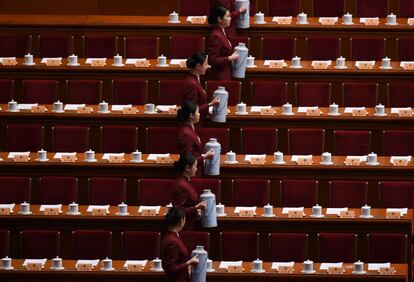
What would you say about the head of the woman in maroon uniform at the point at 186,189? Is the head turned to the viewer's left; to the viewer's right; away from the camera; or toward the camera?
to the viewer's right

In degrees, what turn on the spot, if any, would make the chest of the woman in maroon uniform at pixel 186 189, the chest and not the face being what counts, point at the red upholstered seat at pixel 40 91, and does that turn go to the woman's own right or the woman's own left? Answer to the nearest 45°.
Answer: approximately 135° to the woman's own left

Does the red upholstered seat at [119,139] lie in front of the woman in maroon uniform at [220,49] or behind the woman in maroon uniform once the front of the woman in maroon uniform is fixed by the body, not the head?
behind

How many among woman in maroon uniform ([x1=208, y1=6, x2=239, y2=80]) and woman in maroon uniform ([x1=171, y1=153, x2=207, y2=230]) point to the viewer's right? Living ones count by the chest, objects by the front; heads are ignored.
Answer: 2

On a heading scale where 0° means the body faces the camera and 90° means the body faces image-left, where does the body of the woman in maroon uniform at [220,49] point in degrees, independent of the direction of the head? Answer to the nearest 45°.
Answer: approximately 270°

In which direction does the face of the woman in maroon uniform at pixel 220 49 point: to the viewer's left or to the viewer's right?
to the viewer's right

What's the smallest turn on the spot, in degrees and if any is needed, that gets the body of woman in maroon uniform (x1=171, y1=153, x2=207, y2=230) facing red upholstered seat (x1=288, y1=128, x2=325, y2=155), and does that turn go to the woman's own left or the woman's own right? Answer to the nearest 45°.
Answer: approximately 45° to the woman's own left

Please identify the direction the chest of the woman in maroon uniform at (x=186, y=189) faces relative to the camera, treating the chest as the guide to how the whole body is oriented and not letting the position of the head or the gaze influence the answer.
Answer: to the viewer's right

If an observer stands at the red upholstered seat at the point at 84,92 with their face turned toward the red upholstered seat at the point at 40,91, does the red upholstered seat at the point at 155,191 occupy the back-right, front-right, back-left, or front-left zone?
back-left
